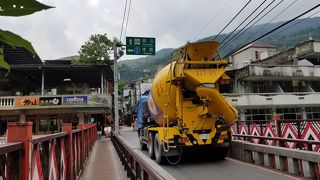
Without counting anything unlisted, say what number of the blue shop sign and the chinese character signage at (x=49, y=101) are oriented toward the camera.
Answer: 2

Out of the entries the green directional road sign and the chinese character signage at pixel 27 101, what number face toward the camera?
2

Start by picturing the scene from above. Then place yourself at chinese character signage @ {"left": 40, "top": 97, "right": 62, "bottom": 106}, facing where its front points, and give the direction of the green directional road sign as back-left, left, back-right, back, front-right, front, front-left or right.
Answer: front-left

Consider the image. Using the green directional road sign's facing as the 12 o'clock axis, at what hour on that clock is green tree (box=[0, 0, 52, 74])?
The green tree is roughly at 12 o'clock from the green directional road sign.

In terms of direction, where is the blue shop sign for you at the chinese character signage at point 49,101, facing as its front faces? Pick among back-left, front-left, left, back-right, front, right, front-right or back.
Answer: left

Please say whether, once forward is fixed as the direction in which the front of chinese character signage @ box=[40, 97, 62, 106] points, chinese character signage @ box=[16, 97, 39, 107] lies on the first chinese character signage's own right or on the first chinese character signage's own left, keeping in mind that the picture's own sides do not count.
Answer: on the first chinese character signage's own right

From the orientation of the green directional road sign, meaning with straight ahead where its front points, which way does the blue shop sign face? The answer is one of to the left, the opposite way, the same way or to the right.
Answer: the same way

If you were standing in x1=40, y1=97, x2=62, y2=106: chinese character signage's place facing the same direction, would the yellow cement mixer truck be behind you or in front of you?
in front

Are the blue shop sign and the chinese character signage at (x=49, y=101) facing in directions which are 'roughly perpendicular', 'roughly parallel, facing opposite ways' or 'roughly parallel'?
roughly parallel

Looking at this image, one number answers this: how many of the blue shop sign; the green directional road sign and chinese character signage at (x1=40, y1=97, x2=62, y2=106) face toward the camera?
3

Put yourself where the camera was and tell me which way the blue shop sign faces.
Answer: facing the viewer

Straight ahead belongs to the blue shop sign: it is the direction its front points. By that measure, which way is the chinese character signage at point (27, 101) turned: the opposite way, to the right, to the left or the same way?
the same way

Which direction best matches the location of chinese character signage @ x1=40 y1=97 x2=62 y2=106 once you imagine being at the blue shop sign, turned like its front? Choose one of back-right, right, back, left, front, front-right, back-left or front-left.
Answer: right

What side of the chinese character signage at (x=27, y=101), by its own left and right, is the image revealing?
front

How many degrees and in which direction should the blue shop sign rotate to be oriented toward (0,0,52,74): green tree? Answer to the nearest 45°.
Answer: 0° — it already faces it

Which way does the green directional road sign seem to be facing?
toward the camera
